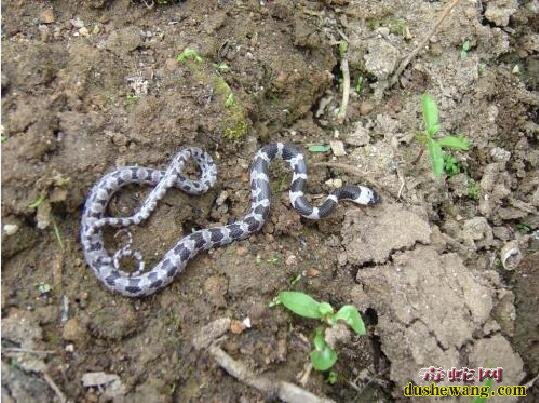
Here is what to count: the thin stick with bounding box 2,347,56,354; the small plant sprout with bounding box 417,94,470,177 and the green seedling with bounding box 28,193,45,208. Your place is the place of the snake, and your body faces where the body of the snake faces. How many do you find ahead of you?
1

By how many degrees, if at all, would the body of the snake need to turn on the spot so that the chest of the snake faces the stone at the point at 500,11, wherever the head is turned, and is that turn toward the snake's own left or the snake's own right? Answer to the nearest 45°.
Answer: approximately 45° to the snake's own left

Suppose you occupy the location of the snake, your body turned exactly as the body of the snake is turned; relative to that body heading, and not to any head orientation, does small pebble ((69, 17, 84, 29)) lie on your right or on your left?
on your left

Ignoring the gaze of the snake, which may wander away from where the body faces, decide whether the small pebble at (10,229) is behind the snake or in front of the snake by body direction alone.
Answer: behind

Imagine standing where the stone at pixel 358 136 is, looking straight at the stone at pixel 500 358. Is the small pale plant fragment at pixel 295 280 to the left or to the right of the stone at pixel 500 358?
right

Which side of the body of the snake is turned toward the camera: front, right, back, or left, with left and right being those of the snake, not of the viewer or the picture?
right

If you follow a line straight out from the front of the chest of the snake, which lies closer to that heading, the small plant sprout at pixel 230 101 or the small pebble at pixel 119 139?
the small plant sprout

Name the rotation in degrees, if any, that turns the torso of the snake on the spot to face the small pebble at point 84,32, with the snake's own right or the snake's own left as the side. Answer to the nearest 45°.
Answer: approximately 135° to the snake's own left
